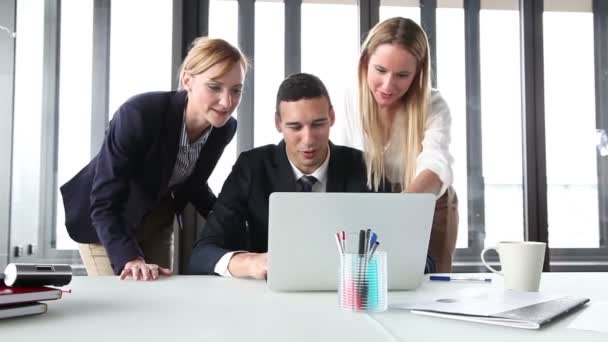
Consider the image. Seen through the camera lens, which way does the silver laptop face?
facing away from the viewer

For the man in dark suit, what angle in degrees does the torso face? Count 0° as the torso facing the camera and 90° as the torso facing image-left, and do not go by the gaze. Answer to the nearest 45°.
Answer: approximately 0°

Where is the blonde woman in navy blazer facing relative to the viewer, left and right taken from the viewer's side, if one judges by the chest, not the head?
facing the viewer and to the right of the viewer

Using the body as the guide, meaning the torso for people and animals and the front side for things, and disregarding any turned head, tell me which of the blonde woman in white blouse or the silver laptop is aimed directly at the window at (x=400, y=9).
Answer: the silver laptop

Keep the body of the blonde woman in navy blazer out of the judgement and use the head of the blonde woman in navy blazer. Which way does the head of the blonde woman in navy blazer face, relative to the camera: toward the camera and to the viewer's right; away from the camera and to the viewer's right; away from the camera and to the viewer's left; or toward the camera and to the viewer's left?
toward the camera and to the viewer's right

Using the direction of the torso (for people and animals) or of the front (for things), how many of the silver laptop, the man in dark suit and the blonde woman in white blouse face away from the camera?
1

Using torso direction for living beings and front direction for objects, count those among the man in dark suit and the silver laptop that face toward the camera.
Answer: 1

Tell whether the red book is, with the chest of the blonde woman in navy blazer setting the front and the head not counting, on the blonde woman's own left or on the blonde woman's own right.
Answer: on the blonde woman's own right

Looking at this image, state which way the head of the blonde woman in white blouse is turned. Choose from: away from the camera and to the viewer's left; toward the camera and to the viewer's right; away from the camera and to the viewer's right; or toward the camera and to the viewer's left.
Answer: toward the camera and to the viewer's left

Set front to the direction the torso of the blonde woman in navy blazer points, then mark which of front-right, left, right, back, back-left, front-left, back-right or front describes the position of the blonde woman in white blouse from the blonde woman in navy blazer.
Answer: front-left

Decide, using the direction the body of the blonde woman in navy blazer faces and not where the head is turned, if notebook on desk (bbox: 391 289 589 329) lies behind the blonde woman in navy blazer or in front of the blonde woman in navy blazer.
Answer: in front

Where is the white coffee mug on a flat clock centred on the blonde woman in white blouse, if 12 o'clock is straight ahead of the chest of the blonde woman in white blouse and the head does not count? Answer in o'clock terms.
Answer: The white coffee mug is roughly at 10 o'clock from the blonde woman in white blouse.

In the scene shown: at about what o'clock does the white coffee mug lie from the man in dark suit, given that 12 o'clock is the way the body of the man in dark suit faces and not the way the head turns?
The white coffee mug is roughly at 11 o'clock from the man in dark suit.

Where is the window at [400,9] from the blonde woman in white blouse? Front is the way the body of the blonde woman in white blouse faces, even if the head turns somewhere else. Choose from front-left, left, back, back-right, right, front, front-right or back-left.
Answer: back-right
